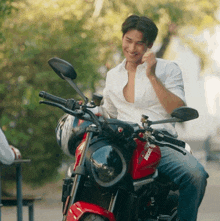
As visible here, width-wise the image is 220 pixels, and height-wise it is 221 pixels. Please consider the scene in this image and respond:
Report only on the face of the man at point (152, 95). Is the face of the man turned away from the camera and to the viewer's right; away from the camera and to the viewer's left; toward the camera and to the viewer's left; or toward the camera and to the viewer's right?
toward the camera and to the viewer's left

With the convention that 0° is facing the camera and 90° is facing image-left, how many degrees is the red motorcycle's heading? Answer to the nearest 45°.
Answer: approximately 45°

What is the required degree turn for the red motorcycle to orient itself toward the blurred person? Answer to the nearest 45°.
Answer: approximately 90° to its right
